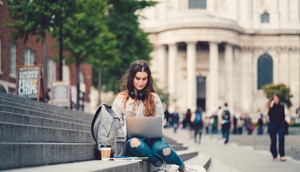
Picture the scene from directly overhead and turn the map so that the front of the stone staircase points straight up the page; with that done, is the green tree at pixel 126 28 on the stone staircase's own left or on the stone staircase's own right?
on the stone staircase's own left

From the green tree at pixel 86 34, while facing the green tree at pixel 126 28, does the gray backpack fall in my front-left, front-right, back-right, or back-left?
back-right

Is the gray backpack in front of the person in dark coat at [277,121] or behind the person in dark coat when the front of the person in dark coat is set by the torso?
in front

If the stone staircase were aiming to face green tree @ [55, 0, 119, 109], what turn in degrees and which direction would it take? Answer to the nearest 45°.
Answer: approximately 135° to its left

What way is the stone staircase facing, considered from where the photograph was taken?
facing the viewer and to the right of the viewer

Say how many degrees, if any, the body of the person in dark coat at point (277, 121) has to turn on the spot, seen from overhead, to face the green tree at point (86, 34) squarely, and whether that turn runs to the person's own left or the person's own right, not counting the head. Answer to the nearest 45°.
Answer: approximately 135° to the person's own right
